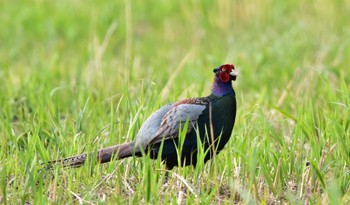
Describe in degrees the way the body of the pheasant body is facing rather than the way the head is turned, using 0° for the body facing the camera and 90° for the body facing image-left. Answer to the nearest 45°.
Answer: approximately 270°
